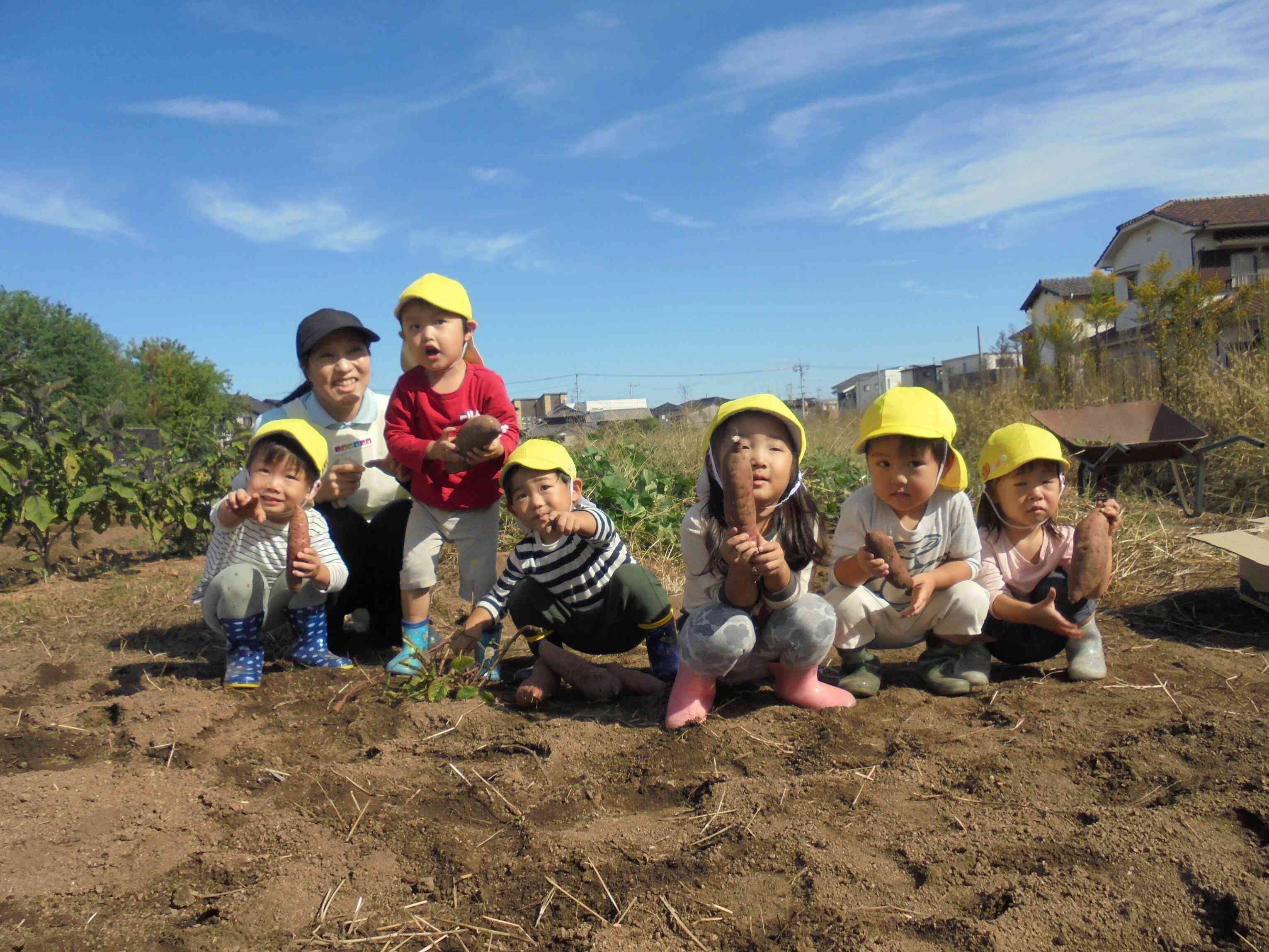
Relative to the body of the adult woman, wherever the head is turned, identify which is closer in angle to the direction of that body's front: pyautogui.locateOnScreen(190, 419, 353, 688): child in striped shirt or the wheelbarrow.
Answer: the child in striped shirt

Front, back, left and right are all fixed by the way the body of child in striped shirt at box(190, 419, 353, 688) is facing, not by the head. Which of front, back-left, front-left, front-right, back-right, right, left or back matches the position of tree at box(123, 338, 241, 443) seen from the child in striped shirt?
back

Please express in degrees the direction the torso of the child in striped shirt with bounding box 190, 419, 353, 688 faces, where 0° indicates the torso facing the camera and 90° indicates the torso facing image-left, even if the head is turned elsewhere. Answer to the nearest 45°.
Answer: approximately 0°

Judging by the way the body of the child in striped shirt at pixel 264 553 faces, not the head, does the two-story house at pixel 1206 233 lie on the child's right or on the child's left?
on the child's left

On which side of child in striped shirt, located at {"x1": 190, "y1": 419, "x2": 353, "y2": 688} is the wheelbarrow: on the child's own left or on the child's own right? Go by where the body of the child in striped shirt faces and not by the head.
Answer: on the child's own left

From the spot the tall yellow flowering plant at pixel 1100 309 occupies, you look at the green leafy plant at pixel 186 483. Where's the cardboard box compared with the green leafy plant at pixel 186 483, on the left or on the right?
left
